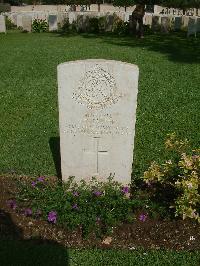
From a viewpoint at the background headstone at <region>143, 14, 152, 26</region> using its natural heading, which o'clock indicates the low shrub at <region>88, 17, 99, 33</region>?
The low shrub is roughly at 2 o'clock from the background headstone.

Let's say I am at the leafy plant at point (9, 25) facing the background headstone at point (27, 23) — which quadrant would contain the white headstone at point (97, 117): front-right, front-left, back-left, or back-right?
front-right

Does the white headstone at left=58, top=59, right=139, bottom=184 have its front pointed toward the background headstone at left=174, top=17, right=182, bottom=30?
no

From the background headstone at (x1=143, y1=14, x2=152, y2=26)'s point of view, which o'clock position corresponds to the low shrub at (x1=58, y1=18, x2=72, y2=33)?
The low shrub is roughly at 3 o'clock from the background headstone.

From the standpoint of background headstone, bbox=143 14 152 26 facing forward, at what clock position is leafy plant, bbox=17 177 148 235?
The leafy plant is roughly at 12 o'clock from the background headstone.

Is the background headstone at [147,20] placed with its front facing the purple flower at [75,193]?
yes

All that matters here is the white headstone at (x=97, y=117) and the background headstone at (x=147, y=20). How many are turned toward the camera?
2

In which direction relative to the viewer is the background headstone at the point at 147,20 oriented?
toward the camera

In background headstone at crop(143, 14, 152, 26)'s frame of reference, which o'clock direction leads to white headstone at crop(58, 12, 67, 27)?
The white headstone is roughly at 3 o'clock from the background headstone.

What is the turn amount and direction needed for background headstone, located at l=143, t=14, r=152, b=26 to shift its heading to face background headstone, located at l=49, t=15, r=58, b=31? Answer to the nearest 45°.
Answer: approximately 90° to its right

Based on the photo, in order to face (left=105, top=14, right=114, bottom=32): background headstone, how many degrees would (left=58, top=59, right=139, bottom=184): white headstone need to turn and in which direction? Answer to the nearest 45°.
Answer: approximately 180°

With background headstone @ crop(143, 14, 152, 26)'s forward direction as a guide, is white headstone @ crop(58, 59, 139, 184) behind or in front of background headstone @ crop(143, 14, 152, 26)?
in front

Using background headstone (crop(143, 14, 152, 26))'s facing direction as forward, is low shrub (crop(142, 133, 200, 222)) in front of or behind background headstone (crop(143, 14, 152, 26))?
in front

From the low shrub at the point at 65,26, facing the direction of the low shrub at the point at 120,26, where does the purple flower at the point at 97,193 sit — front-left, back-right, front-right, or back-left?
front-right

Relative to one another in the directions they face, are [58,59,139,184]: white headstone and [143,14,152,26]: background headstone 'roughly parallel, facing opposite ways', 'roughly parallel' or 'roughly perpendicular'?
roughly parallel

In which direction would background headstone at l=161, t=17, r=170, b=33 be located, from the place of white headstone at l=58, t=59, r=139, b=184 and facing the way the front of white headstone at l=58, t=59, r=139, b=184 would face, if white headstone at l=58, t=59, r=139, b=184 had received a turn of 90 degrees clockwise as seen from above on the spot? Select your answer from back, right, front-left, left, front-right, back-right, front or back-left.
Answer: right
